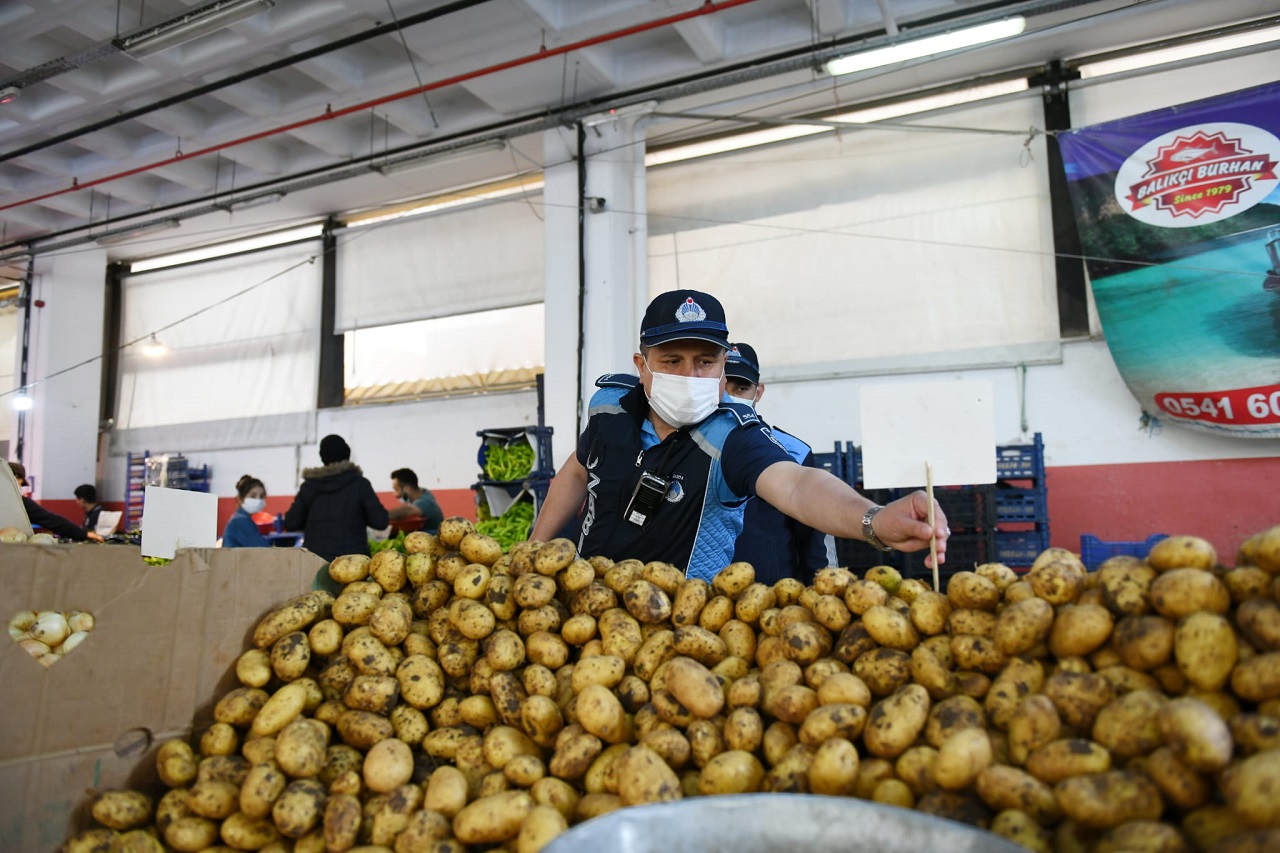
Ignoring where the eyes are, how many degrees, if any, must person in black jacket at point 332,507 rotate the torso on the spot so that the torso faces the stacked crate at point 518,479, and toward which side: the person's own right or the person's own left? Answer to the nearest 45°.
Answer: approximately 45° to the person's own right

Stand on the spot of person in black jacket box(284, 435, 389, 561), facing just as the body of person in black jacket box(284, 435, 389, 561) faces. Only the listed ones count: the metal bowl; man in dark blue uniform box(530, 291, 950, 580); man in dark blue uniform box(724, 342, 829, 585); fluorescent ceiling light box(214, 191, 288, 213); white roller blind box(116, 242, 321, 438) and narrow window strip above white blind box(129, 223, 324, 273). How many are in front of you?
3

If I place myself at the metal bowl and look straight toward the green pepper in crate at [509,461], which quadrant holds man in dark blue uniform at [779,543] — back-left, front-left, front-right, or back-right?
front-right

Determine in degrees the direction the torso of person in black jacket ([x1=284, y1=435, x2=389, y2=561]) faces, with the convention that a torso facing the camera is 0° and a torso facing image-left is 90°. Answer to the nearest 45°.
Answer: approximately 180°

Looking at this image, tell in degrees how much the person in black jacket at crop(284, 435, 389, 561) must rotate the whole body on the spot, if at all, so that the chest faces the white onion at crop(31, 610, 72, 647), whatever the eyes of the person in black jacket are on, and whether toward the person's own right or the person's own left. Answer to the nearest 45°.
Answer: approximately 180°

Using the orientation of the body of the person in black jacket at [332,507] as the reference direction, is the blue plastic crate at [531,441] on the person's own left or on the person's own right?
on the person's own right

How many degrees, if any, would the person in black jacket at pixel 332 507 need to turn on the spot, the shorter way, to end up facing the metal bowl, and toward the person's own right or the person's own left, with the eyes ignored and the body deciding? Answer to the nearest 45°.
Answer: approximately 180°

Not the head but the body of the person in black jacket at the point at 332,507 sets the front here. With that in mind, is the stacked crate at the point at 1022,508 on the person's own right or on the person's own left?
on the person's own right

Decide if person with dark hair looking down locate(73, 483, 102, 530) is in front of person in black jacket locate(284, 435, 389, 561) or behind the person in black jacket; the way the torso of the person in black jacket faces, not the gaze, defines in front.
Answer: in front

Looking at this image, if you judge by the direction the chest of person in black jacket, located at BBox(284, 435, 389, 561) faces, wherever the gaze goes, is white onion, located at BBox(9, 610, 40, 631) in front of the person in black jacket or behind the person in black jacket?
behind

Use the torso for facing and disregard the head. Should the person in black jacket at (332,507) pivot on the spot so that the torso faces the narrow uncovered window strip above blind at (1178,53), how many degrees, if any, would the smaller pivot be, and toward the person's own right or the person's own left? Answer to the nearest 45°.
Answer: approximately 90° to the person's own right

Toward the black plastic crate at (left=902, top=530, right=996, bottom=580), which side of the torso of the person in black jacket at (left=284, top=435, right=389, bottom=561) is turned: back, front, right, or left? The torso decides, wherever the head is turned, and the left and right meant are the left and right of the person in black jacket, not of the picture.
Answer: right

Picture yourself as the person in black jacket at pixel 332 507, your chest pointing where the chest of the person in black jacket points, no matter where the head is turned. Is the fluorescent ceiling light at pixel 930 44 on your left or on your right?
on your right

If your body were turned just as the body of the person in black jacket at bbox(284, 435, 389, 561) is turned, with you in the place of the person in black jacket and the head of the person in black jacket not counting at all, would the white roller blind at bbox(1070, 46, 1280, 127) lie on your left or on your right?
on your right

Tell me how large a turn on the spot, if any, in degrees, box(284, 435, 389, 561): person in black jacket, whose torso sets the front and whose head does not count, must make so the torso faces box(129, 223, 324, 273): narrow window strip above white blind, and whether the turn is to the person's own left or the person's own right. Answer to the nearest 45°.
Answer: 0° — they already face it

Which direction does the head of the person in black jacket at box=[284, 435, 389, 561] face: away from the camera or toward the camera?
away from the camera

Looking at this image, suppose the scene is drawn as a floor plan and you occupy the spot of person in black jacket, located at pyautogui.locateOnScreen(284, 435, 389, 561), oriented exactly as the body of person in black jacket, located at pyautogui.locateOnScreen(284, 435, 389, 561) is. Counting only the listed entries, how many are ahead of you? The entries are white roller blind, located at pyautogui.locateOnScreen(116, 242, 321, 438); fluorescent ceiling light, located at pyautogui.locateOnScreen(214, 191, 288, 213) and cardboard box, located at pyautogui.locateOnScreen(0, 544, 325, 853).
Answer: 2
